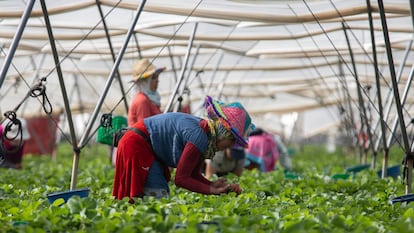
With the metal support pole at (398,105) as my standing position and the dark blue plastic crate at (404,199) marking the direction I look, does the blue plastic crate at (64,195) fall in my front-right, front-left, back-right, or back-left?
front-right

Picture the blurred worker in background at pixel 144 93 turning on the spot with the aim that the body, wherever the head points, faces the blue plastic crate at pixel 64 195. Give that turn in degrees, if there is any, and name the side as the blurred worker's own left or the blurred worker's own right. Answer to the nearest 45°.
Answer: approximately 90° to the blurred worker's own right

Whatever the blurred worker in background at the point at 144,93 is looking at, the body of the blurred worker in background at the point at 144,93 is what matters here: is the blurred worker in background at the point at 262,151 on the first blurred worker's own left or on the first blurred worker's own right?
on the first blurred worker's own left

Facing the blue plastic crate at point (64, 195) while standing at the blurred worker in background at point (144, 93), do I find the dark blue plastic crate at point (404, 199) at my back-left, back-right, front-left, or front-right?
front-left

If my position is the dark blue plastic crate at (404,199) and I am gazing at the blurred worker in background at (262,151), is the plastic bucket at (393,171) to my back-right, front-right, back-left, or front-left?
front-right

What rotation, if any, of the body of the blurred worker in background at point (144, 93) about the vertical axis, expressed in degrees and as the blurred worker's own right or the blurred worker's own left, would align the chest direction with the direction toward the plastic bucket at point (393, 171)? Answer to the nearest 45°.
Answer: approximately 45° to the blurred worker's own left

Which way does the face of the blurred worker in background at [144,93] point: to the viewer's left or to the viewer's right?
to the viewer's right
